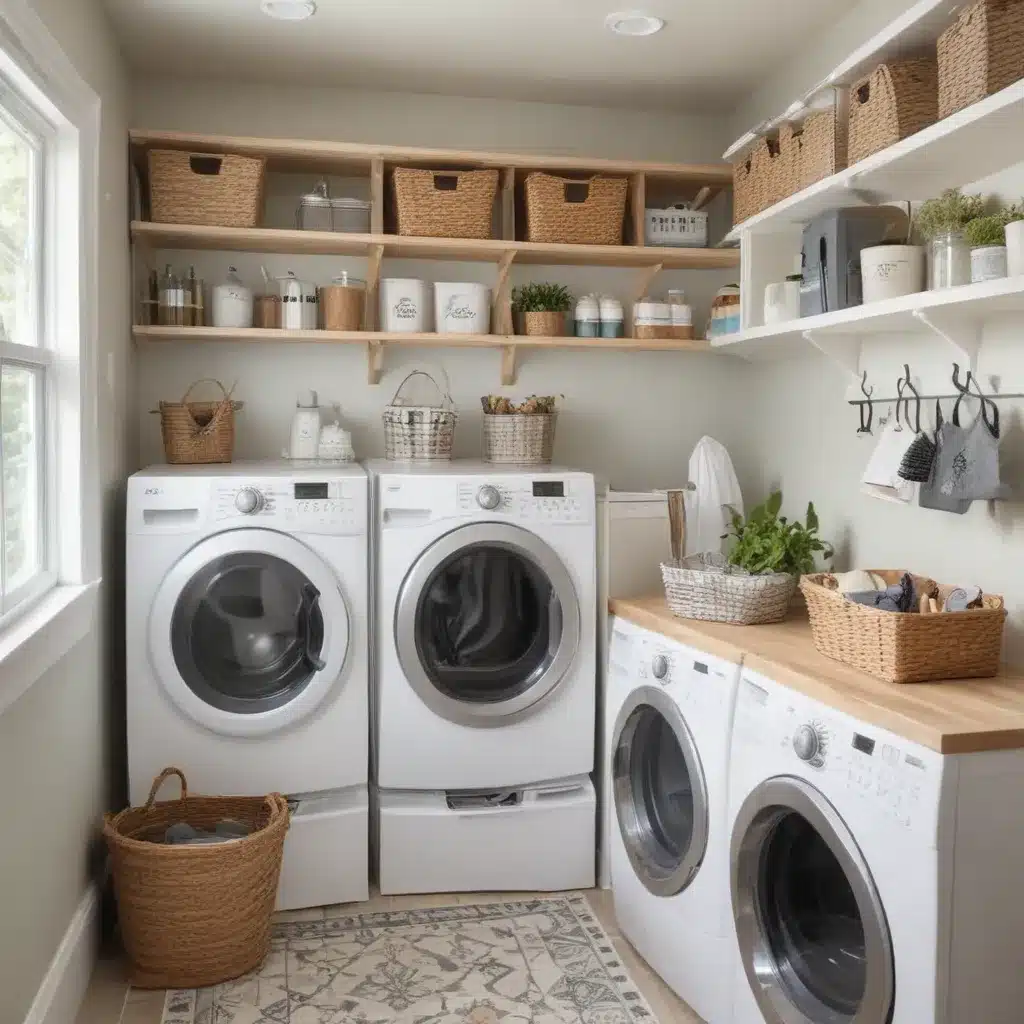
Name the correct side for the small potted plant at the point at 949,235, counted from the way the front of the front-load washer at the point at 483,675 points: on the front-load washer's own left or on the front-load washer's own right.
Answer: on the front-load washer's own left

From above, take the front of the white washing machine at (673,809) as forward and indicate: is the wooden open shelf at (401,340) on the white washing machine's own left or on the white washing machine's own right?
on the white washing machine's own right

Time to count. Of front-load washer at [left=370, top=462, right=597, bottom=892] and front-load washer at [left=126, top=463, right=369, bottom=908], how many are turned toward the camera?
2

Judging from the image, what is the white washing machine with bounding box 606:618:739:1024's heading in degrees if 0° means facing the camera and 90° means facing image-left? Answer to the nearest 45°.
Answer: approximately 45°

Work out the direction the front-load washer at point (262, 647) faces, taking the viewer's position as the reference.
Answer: facing the viewer

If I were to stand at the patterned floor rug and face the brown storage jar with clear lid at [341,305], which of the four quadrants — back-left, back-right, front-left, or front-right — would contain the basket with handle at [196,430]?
front-left

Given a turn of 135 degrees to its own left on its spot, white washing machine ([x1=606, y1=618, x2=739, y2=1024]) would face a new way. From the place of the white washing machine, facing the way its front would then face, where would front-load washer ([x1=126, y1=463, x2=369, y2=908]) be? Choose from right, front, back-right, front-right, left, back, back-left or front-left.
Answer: back

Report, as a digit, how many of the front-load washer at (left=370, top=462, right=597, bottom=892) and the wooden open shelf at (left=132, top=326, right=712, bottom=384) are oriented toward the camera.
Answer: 2

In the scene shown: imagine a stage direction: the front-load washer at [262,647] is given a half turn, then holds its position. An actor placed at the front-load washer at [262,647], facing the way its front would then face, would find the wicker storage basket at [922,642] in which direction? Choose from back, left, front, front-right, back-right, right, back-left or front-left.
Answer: back-right

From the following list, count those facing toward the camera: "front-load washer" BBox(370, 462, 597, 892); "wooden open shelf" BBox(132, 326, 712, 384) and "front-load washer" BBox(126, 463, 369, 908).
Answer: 3

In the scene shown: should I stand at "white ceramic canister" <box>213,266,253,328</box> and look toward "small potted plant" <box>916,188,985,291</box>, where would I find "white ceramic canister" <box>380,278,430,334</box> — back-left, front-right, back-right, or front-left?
front-left

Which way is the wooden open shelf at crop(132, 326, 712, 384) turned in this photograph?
toward the camera

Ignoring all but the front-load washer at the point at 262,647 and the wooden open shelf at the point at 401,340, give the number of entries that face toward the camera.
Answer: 2

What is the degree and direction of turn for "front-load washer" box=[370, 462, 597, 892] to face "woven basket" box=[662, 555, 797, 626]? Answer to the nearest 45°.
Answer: approximately 45° to its left
